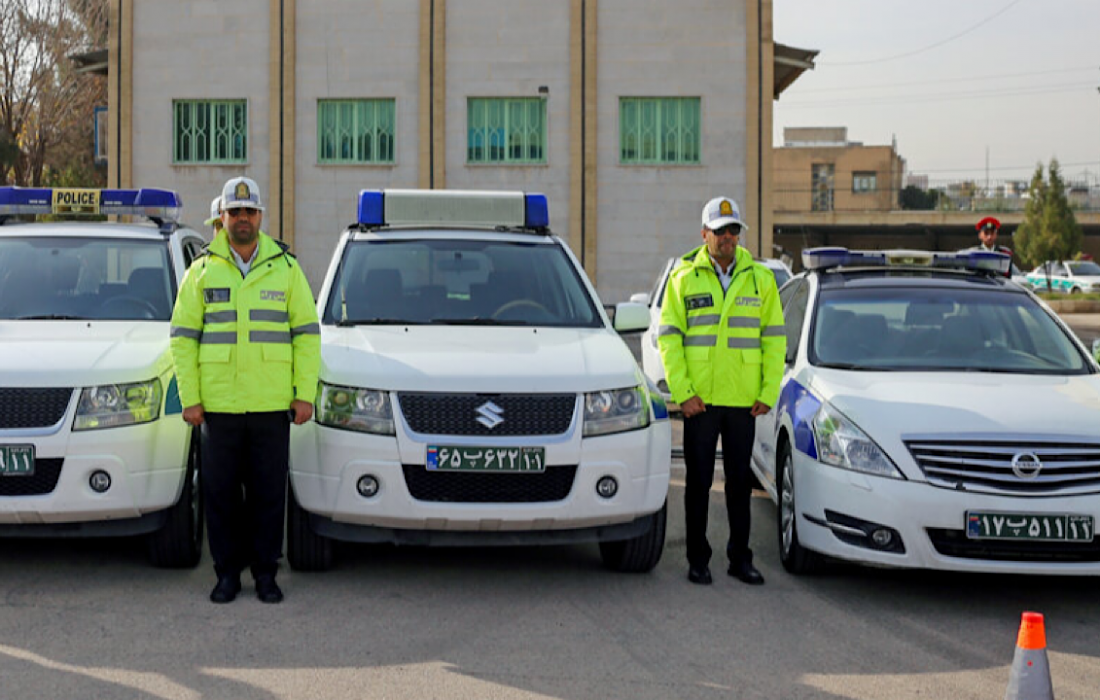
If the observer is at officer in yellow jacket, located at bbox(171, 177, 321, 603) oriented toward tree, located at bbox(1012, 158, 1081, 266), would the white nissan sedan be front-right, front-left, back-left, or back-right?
front-right

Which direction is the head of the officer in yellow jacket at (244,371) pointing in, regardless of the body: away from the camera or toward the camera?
toward the camera

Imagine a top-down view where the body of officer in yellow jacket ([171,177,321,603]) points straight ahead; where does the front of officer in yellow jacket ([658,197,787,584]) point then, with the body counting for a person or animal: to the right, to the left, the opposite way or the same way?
the same way

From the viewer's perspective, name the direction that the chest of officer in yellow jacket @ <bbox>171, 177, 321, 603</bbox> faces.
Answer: toward the camera

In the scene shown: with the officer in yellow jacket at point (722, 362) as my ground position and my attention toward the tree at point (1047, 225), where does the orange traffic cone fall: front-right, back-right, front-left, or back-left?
back-right

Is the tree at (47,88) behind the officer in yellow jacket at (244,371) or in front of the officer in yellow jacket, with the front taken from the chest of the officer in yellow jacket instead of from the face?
behind

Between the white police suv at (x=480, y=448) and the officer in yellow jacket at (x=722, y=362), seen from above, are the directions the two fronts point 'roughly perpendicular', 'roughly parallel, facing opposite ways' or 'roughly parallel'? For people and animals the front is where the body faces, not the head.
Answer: roughly parallel

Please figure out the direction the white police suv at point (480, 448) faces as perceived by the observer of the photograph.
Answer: facing the viewer

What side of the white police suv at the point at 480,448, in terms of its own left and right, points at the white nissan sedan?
left

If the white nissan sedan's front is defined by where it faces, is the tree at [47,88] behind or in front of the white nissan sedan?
behind
